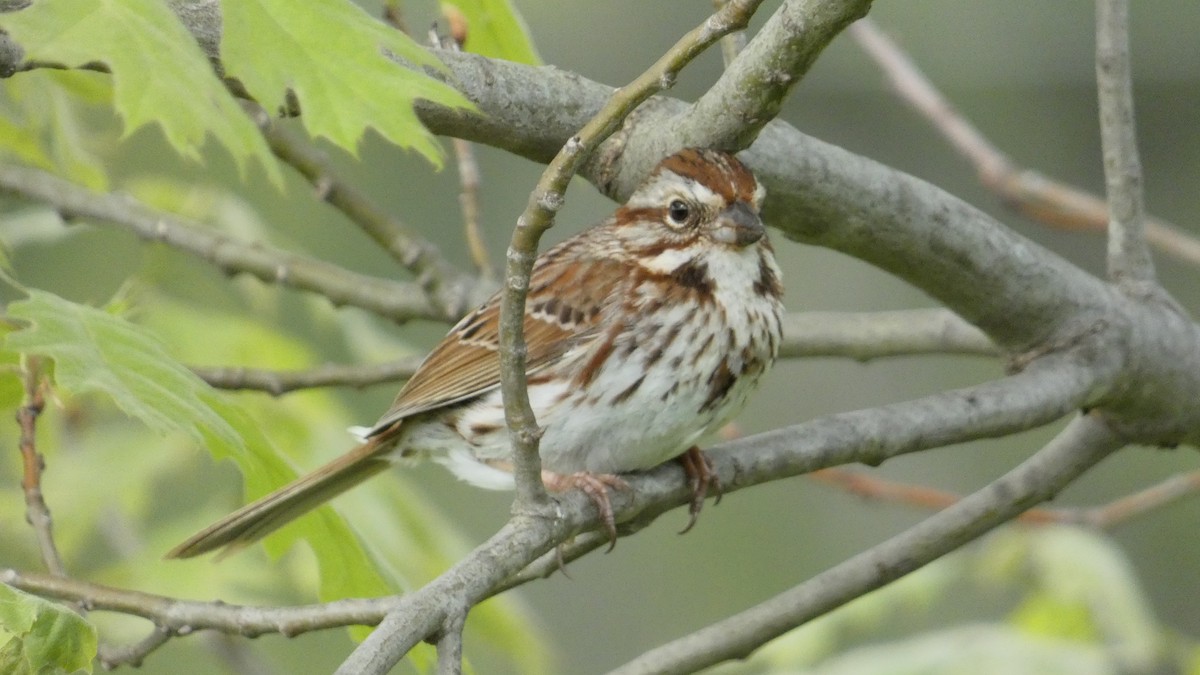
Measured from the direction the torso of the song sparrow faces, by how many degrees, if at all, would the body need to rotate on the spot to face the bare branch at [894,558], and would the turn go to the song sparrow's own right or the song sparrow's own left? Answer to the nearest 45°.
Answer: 0° — it already faces it

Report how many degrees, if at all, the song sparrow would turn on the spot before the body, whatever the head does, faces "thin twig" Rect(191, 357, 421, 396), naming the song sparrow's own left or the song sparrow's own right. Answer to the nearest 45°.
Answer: approximately 135° to the song sparrow's own right

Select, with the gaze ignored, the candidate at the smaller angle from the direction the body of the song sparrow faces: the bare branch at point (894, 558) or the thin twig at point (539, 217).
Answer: the bare branch

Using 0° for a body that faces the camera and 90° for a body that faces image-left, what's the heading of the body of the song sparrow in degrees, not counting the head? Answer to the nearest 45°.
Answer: approximately 315°

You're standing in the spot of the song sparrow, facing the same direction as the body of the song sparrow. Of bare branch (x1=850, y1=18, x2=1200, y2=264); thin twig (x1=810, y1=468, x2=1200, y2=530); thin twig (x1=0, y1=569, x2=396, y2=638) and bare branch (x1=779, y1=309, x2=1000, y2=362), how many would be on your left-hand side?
3
